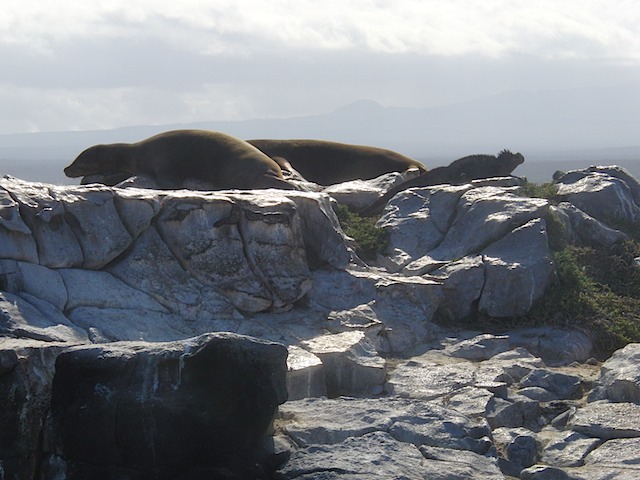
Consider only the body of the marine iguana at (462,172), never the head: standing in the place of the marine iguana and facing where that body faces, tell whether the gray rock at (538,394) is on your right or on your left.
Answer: on your right

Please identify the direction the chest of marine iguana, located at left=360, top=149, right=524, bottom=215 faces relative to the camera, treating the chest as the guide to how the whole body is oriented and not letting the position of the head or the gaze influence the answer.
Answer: to the viewer's right

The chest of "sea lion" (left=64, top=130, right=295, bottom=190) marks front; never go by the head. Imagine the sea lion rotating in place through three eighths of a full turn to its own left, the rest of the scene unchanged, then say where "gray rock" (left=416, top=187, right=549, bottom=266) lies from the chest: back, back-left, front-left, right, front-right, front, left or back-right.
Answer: front

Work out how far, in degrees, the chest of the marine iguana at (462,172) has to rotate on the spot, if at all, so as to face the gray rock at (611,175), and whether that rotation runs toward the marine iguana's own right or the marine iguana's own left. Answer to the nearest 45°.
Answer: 0° — it already faces it

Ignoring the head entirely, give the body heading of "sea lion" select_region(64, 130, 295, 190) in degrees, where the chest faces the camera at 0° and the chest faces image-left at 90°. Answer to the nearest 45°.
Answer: approximately 90°

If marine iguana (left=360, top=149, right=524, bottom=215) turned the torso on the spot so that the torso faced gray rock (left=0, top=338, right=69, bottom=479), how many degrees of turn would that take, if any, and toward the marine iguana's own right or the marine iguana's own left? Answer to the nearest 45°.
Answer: approximately 90° to the marine iguana's own right

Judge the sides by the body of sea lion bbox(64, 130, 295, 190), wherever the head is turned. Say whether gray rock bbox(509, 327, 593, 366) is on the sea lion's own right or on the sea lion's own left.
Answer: on the sea lion's own left

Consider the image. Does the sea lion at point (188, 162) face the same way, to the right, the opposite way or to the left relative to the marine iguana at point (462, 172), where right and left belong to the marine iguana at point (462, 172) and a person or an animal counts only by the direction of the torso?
the opposite way

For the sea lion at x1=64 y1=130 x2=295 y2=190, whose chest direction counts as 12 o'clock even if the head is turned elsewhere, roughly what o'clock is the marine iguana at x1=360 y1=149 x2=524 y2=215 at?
the marine iguana at x1=360 y1=149 x2=524 y2=215 is roughly at 6 o'clock from the sea lion at x1=64 y1=130 x2=295 y2=190.

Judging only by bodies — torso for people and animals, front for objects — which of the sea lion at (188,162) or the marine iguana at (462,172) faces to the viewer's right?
the marine iguana at (462,172)

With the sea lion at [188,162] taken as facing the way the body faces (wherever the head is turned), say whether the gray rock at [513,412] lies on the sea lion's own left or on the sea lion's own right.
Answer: on the sea lion's own left
